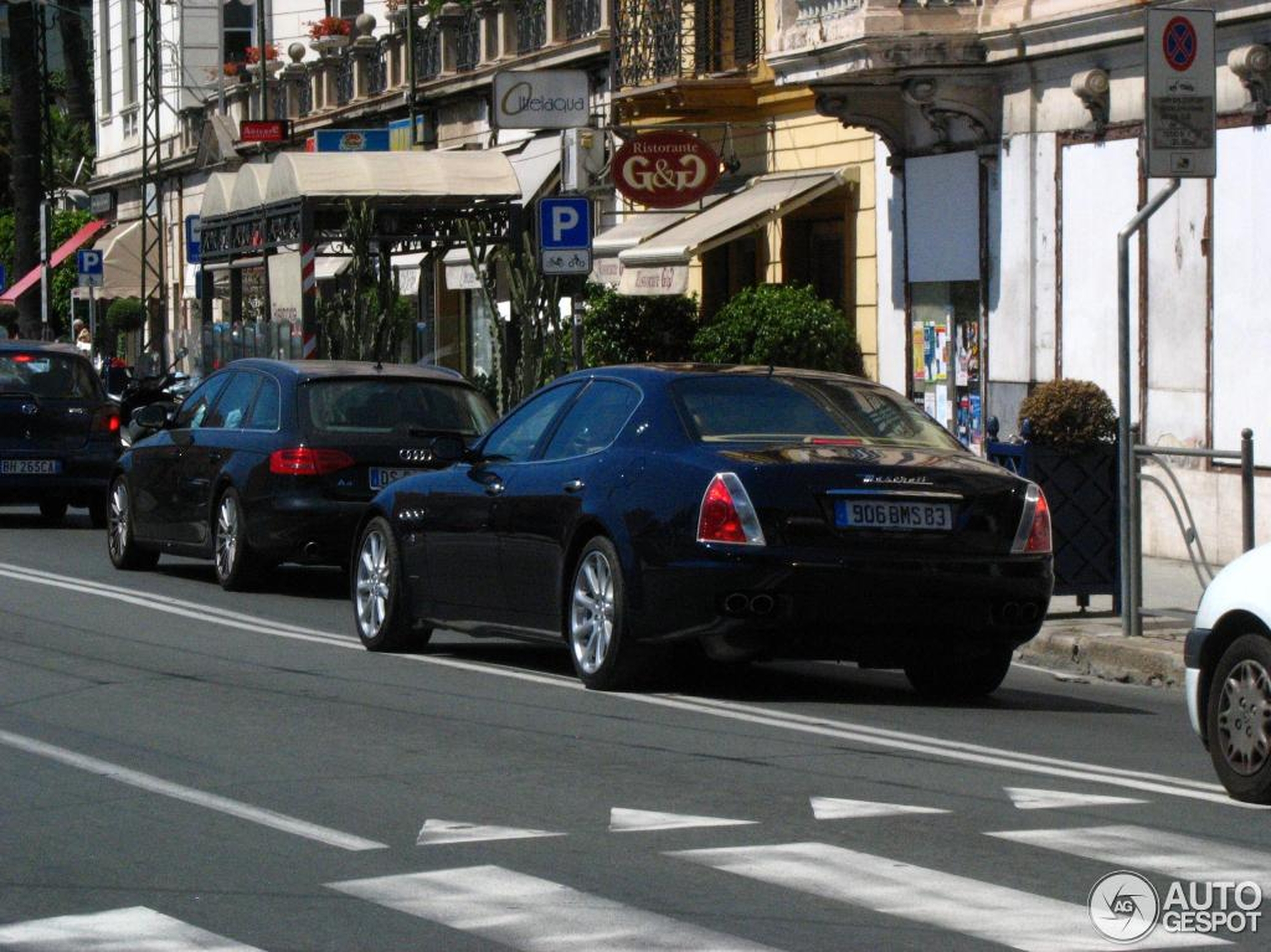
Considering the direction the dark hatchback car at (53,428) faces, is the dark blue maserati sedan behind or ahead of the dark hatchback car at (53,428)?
behind

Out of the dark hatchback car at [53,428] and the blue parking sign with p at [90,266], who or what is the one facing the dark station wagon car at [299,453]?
the blue parking sign with p

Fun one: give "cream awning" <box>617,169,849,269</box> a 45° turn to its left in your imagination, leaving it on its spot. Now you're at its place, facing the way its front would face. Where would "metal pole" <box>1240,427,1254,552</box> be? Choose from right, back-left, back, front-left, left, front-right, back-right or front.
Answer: front

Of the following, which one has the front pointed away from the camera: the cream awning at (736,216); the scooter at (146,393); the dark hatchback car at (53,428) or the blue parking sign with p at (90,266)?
the dark hatchback car

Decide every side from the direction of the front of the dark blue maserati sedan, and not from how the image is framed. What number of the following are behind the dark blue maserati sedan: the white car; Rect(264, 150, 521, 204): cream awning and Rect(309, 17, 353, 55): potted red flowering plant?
1

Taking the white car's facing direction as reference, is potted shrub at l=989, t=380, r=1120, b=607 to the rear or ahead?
ahead

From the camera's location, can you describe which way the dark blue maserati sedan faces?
facing away from the viewer and to the left of the viewer

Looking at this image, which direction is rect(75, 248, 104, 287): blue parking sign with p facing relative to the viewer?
toward the camera

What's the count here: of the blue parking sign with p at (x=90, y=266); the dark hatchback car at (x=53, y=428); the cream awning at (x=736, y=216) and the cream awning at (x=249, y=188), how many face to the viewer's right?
0

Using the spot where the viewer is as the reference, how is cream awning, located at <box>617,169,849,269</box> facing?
facing the viewer and to the left of the viewer

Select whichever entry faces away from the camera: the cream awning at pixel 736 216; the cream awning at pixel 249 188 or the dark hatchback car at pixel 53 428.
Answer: the dark hatchback car

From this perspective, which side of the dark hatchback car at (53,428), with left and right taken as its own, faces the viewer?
back
